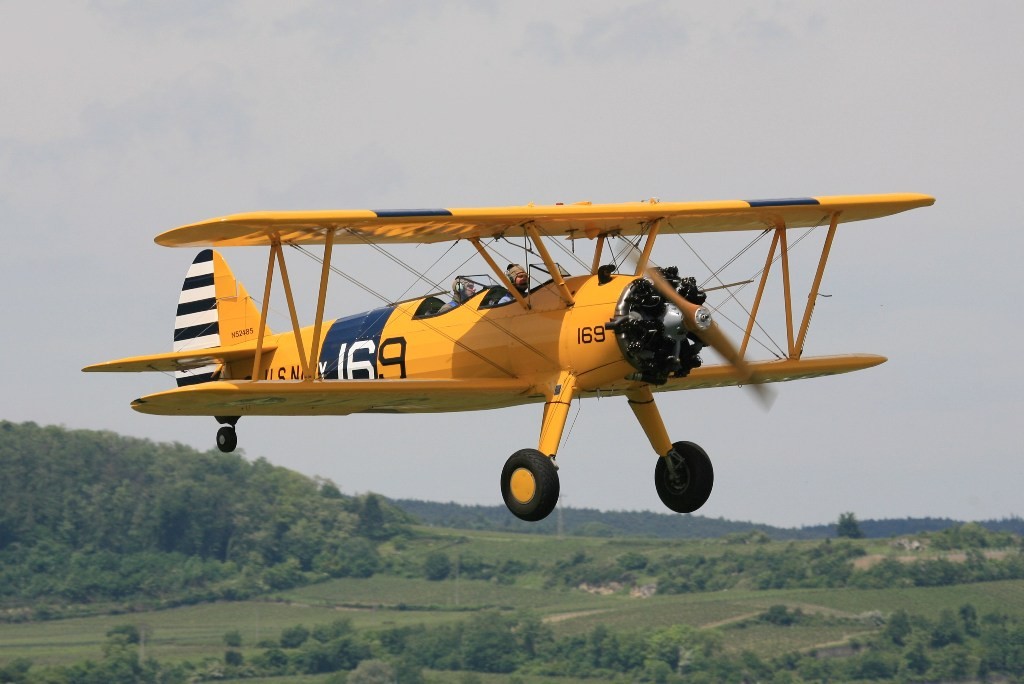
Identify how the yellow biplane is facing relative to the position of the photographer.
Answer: facing the viewer and to the right of the viewer

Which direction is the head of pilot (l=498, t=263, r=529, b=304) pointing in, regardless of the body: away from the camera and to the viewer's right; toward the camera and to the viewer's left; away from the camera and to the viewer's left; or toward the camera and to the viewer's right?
toward the camera and to the viewer's right

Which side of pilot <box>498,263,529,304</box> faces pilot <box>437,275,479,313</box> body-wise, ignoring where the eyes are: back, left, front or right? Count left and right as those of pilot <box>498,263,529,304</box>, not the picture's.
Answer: back
